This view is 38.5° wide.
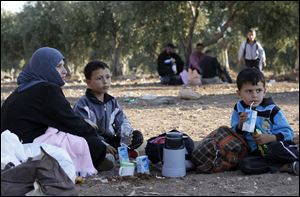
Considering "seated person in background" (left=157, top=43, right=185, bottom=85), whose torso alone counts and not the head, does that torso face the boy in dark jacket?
yes

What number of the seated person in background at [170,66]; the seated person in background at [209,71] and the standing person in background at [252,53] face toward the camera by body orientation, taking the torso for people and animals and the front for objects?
2

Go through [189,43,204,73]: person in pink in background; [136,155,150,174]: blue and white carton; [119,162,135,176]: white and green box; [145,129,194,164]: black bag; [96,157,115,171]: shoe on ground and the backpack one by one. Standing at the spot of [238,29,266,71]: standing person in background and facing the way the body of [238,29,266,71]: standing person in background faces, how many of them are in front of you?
5

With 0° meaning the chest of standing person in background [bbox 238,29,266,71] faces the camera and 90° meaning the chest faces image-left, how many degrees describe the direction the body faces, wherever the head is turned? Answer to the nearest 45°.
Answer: approximately 0°

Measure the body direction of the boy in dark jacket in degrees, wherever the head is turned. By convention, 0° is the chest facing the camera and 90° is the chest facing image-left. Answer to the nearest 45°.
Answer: approximately 315°

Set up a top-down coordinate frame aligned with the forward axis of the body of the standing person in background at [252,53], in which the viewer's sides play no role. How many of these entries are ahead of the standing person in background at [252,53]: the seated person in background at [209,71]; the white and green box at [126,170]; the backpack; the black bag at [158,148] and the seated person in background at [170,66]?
3

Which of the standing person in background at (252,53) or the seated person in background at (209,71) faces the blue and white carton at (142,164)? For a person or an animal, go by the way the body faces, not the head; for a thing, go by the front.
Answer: the standing person in background
